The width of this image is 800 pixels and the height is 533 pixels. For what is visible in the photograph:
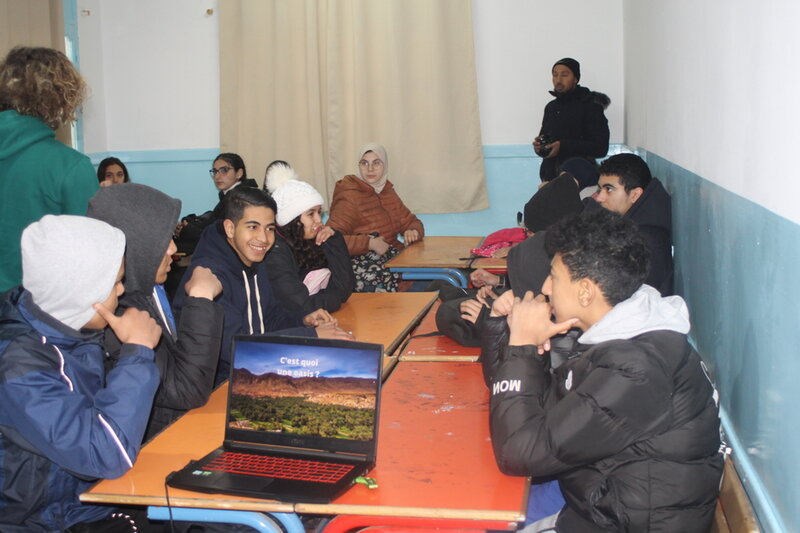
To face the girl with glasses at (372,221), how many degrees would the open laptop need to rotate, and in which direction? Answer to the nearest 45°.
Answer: approximately 135° to its right

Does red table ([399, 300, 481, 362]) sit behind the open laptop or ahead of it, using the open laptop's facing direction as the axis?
behind

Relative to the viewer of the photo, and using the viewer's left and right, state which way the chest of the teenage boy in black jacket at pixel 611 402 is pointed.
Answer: facing to the left of the viewer

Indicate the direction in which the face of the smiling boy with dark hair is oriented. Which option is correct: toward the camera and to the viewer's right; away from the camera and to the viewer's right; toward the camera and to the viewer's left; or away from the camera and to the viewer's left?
toward the camera and to the viewer's right

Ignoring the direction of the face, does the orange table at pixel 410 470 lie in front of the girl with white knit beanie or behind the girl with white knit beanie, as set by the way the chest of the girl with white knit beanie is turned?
in front

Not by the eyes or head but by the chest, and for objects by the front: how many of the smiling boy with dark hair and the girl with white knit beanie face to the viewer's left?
0

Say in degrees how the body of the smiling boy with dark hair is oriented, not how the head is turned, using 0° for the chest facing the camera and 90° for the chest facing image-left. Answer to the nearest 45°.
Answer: approximately 315°

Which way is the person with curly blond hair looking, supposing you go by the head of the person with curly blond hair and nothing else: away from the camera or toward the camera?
away from the camera

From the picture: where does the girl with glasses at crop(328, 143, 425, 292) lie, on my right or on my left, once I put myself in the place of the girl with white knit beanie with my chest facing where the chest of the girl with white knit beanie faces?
on my left

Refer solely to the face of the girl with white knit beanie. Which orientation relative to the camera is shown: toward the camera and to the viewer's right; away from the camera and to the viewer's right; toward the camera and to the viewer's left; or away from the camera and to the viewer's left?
toward the camera and to the viewer's right

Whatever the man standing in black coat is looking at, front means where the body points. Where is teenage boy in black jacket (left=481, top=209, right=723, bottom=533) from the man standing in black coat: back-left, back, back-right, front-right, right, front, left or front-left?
front-left
